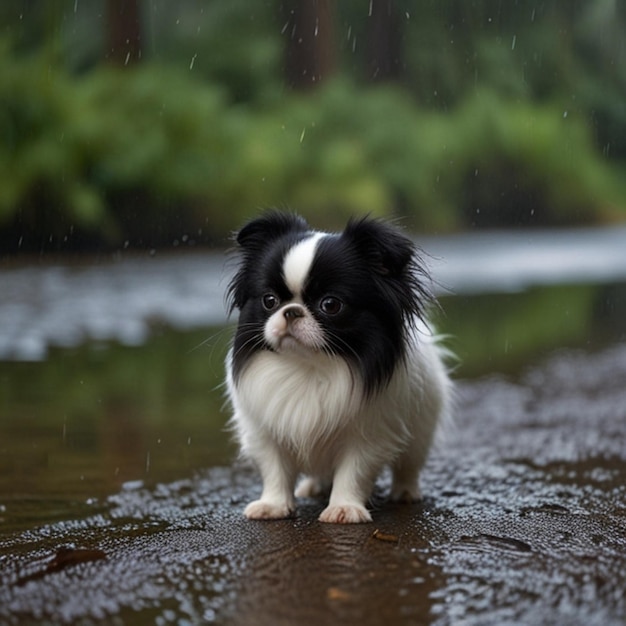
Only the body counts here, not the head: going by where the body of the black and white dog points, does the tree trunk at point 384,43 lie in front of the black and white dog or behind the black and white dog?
behind

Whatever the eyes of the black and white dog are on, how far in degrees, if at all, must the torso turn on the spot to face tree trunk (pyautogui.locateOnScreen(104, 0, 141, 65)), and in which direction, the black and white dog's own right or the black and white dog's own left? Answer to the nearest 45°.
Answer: approximately 135° to the black and white dog's own right

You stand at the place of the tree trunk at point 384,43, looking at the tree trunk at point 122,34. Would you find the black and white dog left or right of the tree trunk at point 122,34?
left

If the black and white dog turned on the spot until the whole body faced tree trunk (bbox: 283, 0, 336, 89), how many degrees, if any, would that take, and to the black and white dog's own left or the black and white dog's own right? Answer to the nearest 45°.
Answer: approximately 135° to the black and white dog's own right
